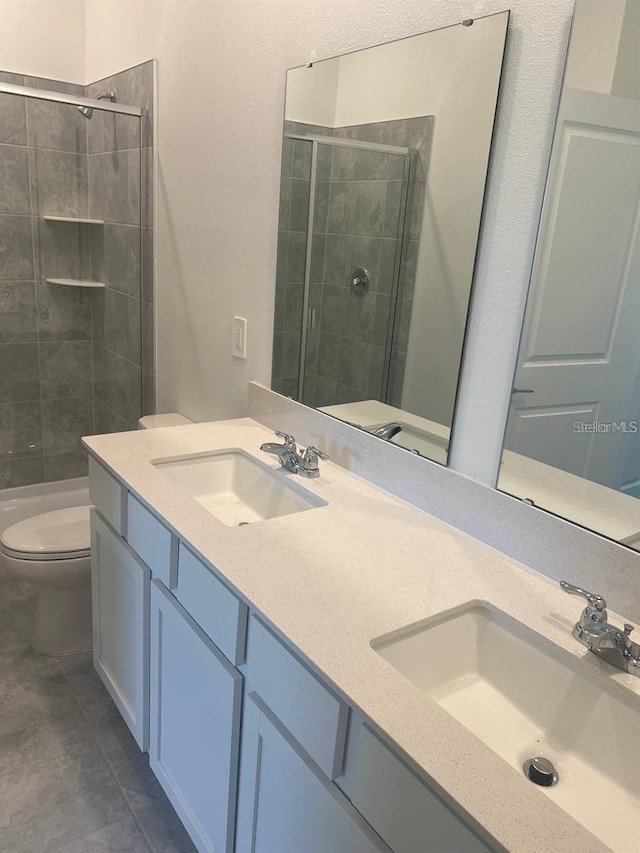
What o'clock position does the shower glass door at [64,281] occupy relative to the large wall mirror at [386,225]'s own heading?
The shower glass door is roughly at 3 o'clock from the large wall mirror.

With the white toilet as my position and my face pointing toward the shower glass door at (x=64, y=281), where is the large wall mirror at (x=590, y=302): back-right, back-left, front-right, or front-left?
back-right

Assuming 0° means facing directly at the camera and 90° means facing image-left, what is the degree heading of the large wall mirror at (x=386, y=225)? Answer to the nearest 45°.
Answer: approximately 45°

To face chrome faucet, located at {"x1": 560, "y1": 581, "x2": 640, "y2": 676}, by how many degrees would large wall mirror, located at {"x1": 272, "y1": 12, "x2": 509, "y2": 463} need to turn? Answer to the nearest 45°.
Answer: approximately 90° to its left

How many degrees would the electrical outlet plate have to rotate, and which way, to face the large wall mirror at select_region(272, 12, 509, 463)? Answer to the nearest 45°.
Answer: approximately 90° to its left

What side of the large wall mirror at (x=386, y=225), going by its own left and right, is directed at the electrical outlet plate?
right

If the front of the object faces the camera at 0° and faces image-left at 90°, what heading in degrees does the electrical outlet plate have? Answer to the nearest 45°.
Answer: approximately 45°
